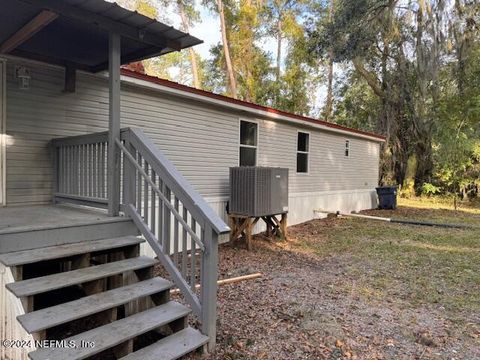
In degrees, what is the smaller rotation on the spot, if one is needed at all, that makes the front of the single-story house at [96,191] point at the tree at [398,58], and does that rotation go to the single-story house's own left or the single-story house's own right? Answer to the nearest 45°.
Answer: approximately 90° to the single-story house's own left

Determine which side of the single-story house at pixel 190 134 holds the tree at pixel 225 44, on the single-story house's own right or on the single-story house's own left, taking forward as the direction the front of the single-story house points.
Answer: on the single-story house's own left

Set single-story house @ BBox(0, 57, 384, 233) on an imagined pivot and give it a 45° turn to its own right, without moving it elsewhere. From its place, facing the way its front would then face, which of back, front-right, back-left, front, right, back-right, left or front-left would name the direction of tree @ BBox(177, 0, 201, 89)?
back

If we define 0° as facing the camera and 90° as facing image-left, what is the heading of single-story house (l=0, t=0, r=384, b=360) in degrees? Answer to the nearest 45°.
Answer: approximately 315°

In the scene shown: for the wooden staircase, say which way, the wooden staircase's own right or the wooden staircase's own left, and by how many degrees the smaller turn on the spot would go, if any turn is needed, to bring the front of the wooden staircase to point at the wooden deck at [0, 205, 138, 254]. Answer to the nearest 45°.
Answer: approximately 180°

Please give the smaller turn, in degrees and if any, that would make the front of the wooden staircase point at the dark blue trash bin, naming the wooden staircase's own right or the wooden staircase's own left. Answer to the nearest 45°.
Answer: approximately 90° to the wooden staircase's own left

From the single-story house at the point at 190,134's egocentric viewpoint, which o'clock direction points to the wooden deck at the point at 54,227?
The wooden deck is roughly at 2 o'clock from the single-story house.

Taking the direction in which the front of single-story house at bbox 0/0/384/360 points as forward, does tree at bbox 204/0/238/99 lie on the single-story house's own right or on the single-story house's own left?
on the single-story house's own left
